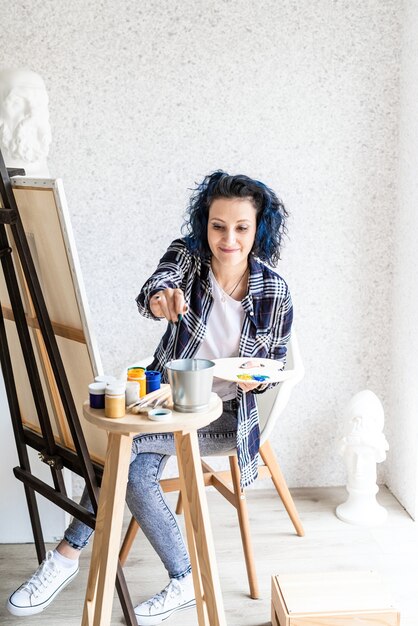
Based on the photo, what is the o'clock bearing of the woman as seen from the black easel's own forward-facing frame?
The woman is roughly at 1 o'clock from the black easel.

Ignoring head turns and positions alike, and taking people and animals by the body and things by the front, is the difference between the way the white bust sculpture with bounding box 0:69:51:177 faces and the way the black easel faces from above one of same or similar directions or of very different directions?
very different directions

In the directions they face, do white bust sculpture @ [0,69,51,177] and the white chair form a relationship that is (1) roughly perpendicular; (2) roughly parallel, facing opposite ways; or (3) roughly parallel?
roughly parallel

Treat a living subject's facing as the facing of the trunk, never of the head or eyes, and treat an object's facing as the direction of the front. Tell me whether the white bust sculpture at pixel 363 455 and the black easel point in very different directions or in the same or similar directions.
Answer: very different directions

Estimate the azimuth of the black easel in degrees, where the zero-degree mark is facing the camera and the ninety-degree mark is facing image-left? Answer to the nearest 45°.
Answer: approximately 225°

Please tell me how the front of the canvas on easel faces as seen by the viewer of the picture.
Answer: facing away from the viewer and to the right of the viewer

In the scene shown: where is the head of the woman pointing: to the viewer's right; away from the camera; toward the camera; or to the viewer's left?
toward the camera
